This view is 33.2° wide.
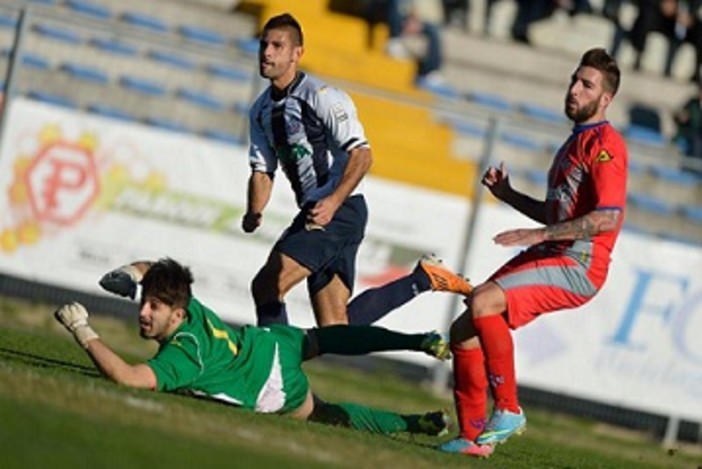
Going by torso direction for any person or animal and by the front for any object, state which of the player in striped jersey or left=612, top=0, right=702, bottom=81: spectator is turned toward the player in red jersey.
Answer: the spectator

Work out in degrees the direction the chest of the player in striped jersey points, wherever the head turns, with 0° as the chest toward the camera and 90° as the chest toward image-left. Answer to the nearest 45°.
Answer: approximately 45°

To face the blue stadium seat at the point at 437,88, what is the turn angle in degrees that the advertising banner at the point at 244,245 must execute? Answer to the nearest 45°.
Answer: approximately 180°

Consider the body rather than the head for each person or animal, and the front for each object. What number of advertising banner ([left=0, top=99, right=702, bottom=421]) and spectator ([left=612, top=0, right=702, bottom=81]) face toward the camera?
2

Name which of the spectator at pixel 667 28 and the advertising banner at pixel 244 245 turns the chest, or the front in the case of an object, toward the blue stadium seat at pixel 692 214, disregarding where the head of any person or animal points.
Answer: the spectator

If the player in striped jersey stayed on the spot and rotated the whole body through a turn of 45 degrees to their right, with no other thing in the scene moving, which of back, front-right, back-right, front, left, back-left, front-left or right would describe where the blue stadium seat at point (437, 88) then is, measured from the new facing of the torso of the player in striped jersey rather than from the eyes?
right

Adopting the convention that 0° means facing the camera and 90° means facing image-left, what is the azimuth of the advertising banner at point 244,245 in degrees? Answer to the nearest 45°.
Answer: approximately 0°

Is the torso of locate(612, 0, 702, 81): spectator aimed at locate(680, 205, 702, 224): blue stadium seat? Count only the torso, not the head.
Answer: yes
